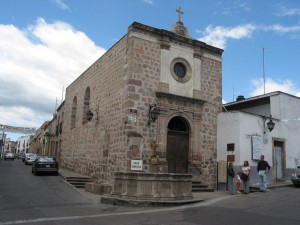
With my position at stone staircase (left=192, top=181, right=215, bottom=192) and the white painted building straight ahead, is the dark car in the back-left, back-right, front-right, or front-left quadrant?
back-left

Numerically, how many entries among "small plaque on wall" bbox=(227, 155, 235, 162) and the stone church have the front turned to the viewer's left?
0

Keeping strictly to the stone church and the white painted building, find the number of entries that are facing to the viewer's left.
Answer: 0

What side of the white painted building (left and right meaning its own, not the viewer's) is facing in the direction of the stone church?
right

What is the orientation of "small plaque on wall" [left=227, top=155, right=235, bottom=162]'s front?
toward the camera

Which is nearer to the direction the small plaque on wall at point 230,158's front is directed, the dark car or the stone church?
the stone church

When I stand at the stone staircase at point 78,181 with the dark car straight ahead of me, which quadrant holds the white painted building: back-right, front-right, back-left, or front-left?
back-right

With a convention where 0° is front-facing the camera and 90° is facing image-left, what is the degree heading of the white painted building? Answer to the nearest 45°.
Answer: approximately 315°

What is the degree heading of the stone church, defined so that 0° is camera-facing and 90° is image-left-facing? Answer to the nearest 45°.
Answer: approximately 315°

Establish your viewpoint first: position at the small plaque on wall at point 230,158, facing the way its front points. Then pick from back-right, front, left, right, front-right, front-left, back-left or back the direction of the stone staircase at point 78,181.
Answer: right

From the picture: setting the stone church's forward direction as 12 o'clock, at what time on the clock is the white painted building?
The white painted building is roughly at 10 o'clock from the stone church.

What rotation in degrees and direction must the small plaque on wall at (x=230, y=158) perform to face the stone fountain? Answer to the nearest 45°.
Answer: approximately 45° to its right
